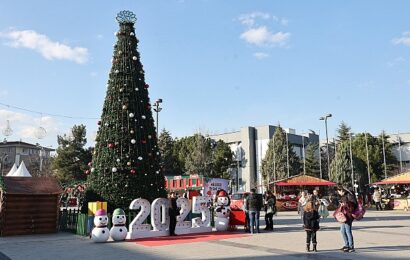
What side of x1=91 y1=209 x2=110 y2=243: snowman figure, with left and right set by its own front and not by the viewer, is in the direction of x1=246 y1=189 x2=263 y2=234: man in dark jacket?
left

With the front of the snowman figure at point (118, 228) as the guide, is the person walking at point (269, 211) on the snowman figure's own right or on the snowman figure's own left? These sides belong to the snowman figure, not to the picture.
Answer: on the snowman figure's own left

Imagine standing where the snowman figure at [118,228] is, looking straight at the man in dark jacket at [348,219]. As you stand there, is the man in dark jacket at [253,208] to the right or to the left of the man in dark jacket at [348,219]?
left

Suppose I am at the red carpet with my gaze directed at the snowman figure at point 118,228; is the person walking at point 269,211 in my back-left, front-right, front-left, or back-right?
back-right

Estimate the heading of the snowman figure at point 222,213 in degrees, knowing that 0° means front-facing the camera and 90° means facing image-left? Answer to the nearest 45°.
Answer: approximately 0°

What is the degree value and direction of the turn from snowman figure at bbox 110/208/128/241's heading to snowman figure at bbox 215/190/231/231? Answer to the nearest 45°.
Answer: approximately 135° to its left

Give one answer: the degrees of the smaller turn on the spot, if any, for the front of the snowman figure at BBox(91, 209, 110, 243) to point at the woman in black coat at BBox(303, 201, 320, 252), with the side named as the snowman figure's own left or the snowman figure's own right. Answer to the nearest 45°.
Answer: approximately 45° to the snowman figure's own left

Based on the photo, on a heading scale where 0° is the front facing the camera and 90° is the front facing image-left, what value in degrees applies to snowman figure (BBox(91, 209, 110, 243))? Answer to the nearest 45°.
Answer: approximately 0°

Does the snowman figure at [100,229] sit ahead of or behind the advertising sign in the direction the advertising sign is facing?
ahead
